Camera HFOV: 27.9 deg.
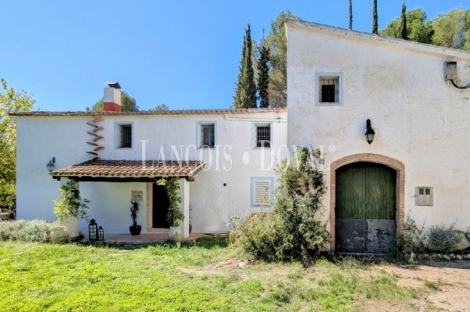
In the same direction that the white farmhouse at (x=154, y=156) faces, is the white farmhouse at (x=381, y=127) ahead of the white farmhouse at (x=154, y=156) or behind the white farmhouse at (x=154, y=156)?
ahead

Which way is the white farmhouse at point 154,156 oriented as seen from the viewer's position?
toward the camera

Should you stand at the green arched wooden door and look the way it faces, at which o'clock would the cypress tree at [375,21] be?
The cypress tree is roughly at 6 o'clock from the green arched wooden door.

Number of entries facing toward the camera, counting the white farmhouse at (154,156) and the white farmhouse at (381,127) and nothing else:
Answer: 2

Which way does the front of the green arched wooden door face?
toward the camera

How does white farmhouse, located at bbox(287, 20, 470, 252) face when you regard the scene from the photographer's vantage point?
facing the viewer

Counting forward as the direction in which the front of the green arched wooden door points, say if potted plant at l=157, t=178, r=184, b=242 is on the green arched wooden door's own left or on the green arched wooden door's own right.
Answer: on the green arched wooden door's own right

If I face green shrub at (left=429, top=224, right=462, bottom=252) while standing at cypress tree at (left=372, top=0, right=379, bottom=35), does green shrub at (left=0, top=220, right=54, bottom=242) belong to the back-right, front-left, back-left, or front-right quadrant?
front-right
